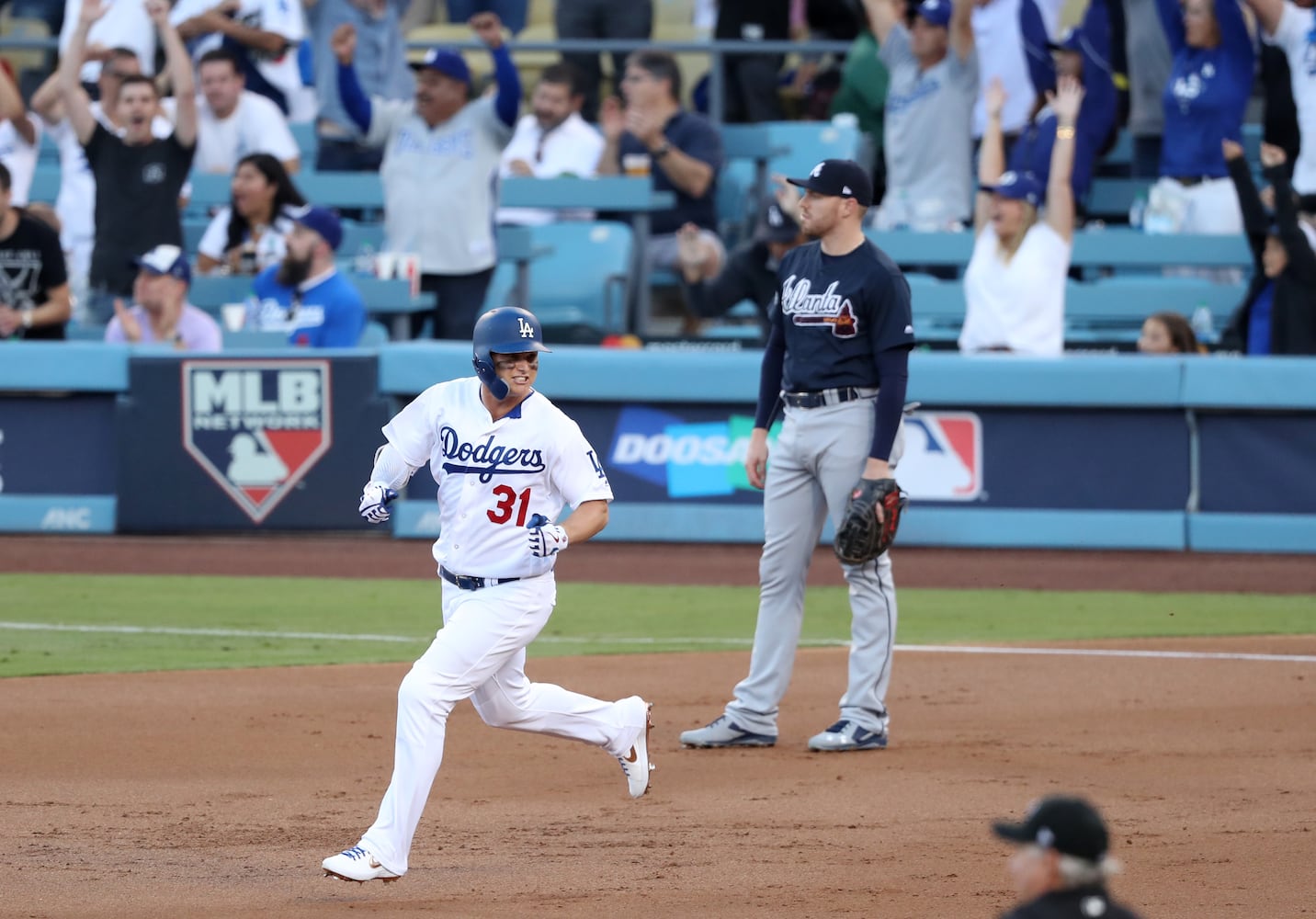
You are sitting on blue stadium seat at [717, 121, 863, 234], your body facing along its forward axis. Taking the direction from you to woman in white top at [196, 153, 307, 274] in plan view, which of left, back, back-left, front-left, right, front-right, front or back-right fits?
front-right

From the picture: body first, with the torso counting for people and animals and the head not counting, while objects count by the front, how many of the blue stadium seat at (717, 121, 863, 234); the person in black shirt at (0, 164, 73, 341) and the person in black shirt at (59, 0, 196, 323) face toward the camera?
3

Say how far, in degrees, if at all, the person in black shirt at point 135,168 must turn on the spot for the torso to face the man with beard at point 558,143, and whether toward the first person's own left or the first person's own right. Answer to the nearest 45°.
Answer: approximately 90° to the first person's own left

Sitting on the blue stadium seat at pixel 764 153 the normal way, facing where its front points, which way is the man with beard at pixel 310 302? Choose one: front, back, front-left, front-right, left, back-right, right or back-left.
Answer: front-right

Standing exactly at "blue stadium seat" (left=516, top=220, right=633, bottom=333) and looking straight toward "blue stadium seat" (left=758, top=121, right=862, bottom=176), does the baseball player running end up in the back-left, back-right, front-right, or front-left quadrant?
back-right

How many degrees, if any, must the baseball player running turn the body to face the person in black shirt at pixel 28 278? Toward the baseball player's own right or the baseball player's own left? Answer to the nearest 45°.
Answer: approximately 135° to the baseball player's own right

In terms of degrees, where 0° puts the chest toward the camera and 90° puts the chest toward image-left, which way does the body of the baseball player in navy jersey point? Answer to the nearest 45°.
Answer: approximately 45°

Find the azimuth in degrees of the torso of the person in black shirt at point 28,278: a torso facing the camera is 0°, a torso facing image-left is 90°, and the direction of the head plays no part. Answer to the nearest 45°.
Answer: approximately 0°

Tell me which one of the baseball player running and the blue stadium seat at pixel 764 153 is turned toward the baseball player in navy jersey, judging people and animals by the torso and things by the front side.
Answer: the blue stadium seat

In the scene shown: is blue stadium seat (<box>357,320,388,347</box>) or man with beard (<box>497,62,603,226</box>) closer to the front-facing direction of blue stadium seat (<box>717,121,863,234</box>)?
the blue stadium seat

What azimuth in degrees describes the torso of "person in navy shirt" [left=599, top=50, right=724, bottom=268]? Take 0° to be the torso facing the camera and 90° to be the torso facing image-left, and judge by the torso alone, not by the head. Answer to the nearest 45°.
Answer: approximately 45°
